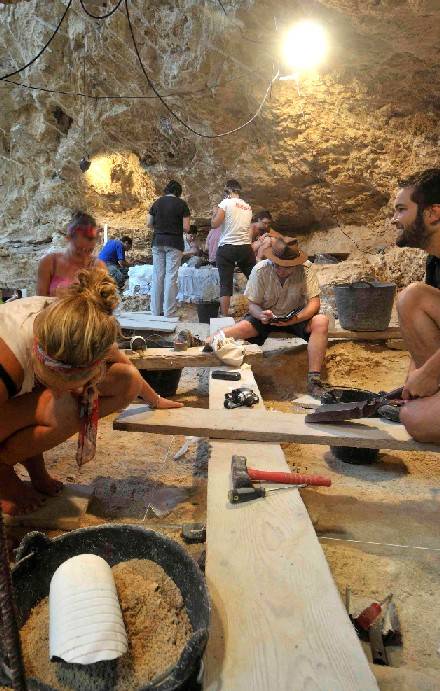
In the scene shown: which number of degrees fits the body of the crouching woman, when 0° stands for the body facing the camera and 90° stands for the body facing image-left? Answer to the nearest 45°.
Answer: approximately 315°

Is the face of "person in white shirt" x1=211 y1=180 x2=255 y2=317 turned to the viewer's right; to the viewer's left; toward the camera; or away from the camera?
away from the camera

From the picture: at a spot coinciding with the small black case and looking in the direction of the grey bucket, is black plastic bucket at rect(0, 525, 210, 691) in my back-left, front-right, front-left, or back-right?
back-right

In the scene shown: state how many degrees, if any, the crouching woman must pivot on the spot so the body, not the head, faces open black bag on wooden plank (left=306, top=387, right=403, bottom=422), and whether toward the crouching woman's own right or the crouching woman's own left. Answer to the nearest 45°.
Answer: approximately 45° to the crouching woman's own left

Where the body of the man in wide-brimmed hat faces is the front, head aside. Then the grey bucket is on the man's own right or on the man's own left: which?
on the man's own left

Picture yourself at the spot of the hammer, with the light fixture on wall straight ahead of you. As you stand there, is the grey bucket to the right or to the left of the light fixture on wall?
right

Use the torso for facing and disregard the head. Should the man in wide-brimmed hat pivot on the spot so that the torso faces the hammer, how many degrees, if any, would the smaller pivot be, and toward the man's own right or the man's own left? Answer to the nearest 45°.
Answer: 0° — they already face it
